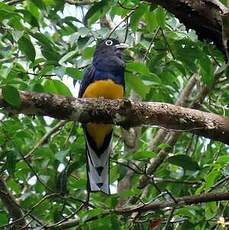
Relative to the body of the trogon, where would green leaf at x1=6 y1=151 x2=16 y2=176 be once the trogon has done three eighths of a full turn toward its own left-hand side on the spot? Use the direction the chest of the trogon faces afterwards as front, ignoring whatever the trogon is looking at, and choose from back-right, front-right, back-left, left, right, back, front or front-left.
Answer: back-left

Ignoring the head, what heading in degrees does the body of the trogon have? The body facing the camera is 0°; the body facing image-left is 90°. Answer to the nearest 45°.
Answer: approximately 315°

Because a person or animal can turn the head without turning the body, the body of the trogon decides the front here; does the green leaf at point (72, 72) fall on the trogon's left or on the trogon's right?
on the trogon's right
